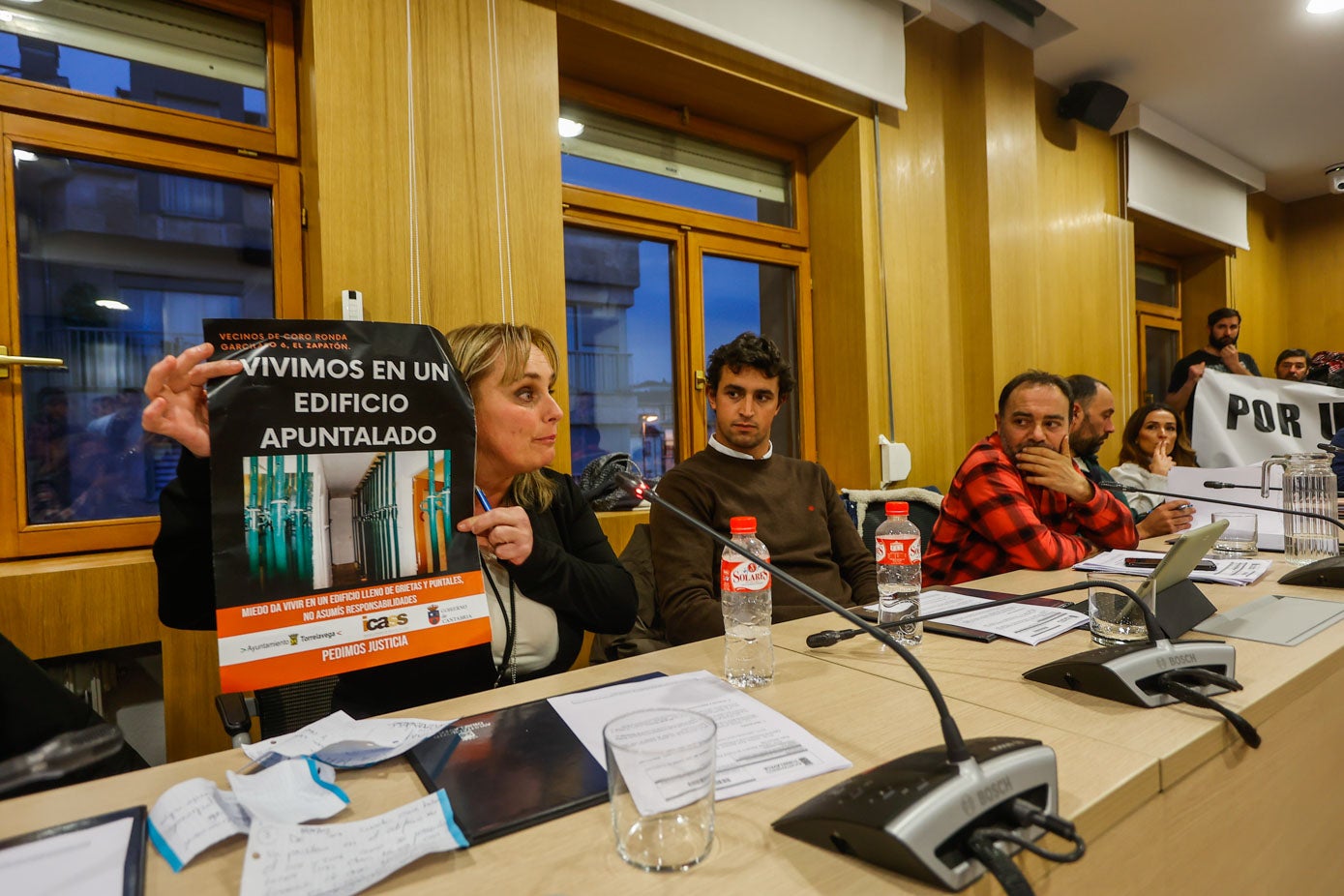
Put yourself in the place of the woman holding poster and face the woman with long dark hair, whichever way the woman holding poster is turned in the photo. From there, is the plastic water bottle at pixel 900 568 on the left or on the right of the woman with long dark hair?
right

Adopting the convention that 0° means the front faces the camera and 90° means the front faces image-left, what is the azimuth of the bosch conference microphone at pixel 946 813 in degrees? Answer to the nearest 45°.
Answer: approximately 135°

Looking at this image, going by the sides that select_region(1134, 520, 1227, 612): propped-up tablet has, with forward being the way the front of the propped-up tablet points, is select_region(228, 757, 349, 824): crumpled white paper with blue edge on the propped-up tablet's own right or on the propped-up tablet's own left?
on the propped-up tablet's own left

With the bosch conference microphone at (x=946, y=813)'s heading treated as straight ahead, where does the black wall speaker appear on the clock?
The black wall speaker is roughly at 2 o'clock from the bosch conference microphone.

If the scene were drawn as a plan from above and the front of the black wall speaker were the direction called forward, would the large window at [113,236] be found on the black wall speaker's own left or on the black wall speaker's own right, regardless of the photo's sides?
on the black wall speaker's own right

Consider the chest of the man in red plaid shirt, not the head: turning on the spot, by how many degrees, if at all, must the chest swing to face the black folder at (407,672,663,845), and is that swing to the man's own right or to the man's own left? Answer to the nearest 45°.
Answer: approximately 45° to the man's own right

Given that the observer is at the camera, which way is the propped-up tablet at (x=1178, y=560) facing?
facing away from the viewer and to the left of the viewer

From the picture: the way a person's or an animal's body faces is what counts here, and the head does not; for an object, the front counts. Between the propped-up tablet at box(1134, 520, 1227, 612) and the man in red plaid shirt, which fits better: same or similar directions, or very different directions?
very different directions

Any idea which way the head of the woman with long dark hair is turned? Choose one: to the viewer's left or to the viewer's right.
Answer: to the viewer's left

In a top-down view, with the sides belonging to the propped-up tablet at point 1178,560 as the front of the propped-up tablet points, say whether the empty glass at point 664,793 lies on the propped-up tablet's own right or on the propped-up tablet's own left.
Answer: on the propped-up tablet's own left

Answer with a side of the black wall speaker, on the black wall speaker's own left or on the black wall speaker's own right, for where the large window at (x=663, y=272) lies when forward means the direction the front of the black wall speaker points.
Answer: on the black wall speaker's own right

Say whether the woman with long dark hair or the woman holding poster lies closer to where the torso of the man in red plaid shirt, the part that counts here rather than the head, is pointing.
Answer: the woman holding poster

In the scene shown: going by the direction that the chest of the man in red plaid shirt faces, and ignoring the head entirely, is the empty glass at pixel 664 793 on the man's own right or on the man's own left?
on the man's own right
